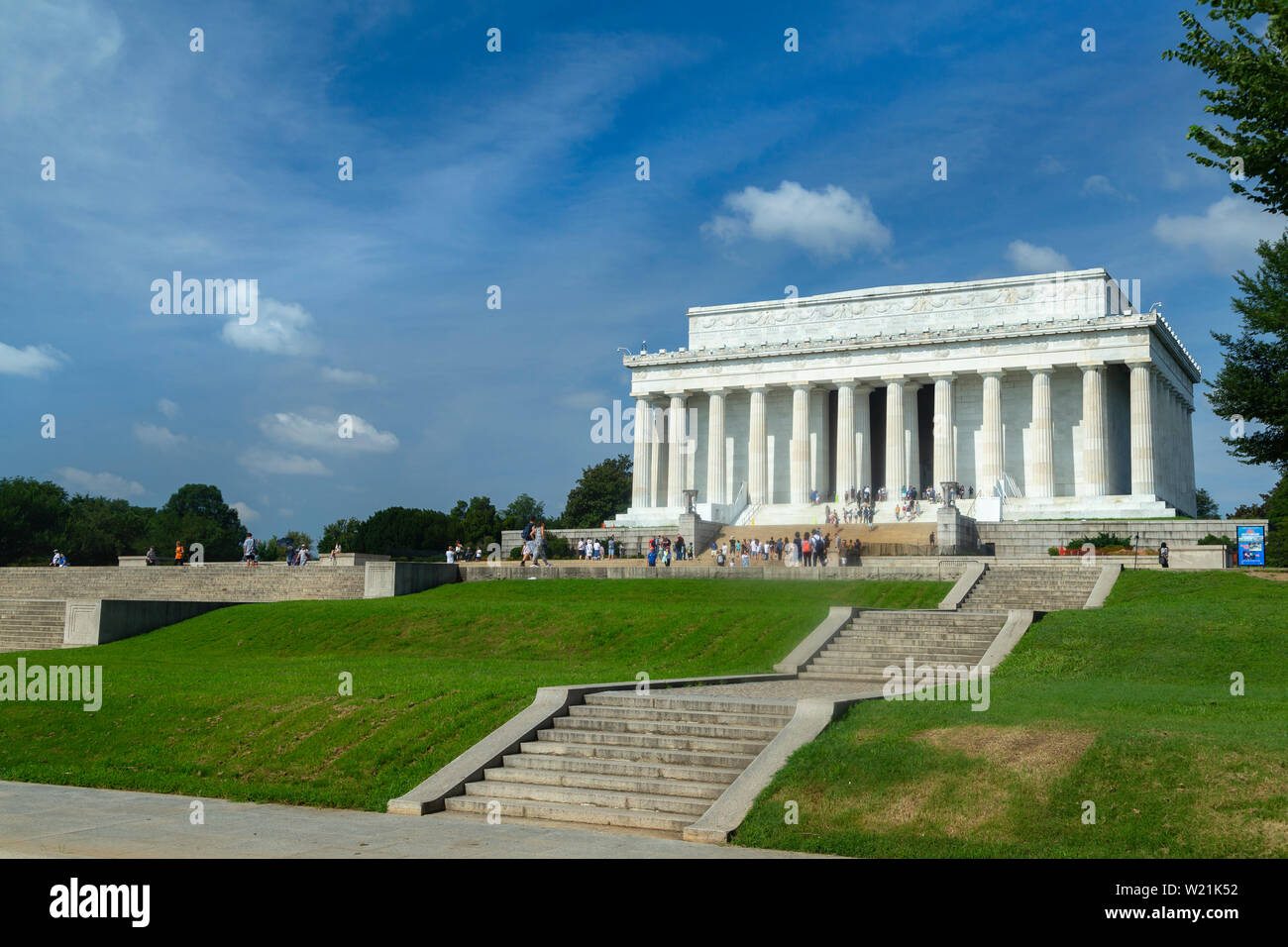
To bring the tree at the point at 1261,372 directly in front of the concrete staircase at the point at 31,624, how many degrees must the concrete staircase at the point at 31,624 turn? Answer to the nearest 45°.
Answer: approximately 90° to its left

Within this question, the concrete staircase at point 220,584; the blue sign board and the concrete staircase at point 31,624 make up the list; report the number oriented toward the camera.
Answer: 3

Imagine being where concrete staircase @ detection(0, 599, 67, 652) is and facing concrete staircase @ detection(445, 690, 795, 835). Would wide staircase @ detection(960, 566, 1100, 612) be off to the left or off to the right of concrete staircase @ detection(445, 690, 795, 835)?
left

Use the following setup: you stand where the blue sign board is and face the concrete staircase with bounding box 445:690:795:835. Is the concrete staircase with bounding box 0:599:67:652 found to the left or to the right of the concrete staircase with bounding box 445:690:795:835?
right

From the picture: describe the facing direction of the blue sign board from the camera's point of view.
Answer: facing the viewer

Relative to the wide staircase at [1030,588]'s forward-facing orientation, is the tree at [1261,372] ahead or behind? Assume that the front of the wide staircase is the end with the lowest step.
behind

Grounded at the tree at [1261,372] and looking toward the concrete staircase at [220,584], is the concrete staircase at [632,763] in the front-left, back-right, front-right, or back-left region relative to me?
front-left

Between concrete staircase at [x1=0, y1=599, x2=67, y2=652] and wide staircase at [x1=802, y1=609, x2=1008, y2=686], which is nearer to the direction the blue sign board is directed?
the wide staircase

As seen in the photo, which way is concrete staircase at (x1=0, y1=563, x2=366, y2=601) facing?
toward the camera

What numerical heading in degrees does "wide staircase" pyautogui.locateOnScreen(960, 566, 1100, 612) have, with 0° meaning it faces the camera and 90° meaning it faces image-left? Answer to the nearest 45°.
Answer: approximately 45°

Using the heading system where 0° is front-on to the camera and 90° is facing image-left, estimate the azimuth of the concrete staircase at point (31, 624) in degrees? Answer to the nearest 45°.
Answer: approximately 0°

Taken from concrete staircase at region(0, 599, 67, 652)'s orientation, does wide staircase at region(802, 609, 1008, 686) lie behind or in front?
in front
